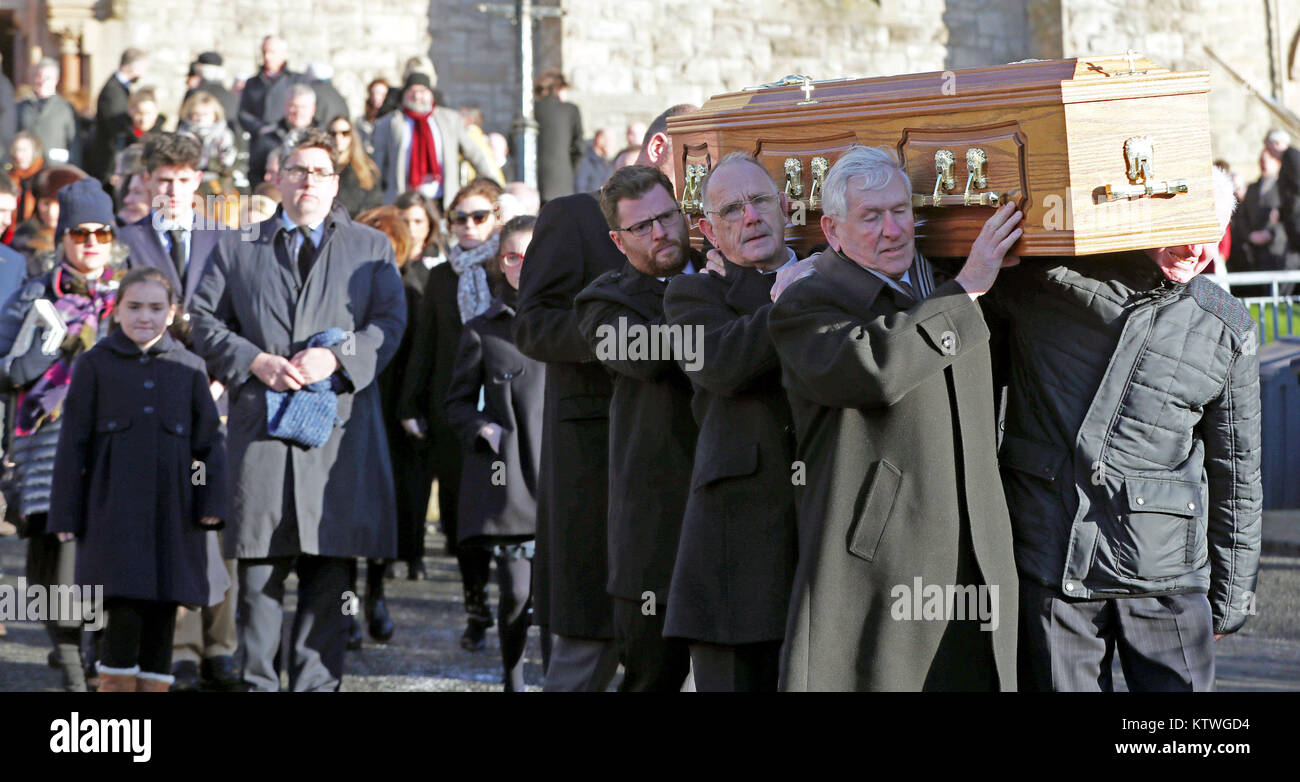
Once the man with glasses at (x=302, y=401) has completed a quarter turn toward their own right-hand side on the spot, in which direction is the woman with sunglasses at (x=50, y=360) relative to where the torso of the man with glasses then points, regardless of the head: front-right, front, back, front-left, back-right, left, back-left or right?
front-right

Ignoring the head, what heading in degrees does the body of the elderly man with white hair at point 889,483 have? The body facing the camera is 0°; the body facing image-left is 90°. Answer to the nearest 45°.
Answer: approximately 315°

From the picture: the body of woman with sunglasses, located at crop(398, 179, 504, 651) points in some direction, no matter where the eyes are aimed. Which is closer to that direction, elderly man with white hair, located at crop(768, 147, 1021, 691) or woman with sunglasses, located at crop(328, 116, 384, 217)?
the elderly man with white hair

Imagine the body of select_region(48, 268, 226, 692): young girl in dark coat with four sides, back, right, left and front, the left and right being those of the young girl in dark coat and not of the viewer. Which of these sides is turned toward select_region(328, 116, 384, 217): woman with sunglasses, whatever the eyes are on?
back

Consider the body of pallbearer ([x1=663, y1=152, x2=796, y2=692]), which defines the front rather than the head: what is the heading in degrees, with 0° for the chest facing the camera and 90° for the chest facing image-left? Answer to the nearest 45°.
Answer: approximately 315°

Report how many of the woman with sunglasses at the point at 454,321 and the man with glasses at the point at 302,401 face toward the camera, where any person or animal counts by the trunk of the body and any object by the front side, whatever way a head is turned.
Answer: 2

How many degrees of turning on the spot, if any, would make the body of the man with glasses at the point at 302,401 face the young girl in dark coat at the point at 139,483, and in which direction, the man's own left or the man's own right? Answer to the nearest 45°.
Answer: approximately 90° to the man's own right

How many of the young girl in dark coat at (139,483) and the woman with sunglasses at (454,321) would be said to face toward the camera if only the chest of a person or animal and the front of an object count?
2
